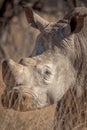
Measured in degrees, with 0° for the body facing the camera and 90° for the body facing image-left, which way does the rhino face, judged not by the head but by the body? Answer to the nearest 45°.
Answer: approximately 45°
